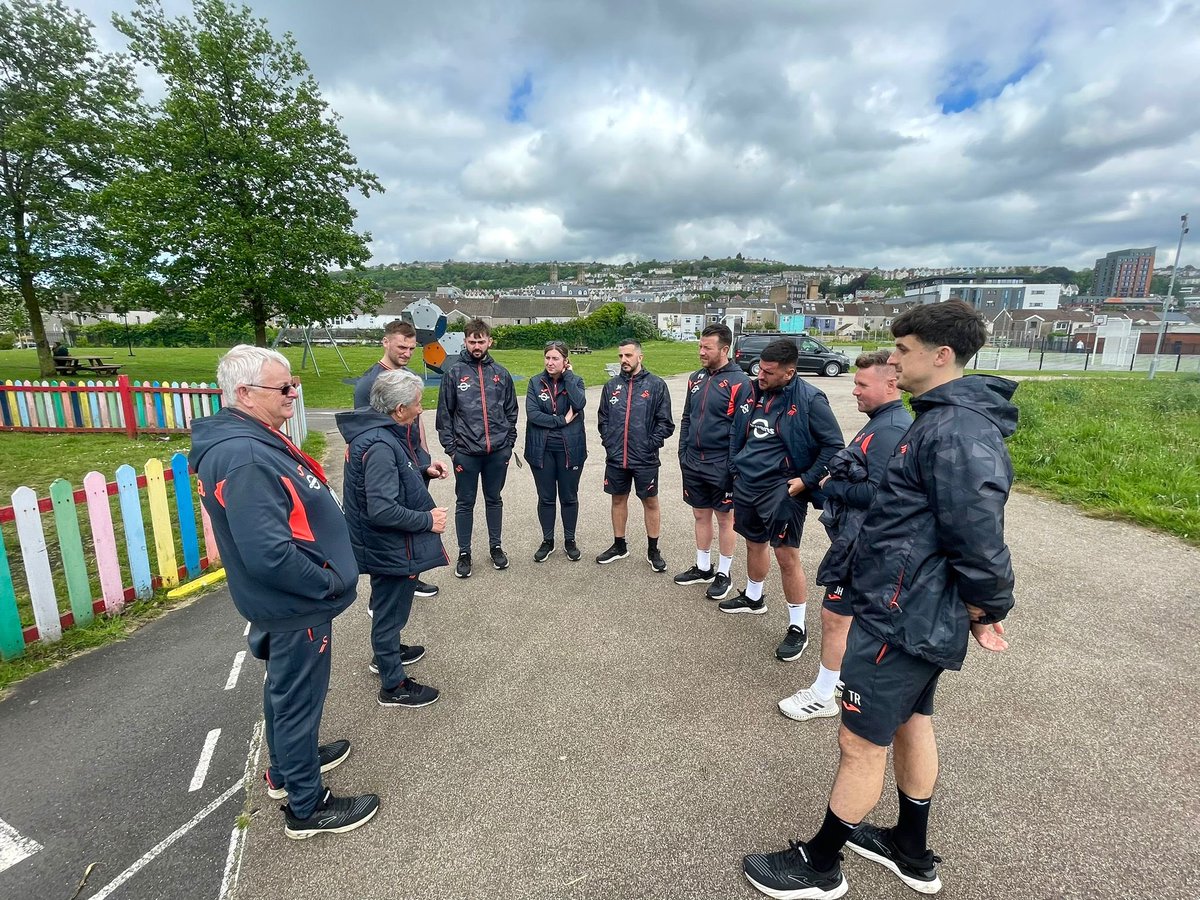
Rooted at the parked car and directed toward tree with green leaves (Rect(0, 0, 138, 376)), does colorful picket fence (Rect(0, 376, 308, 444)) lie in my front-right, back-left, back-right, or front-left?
front-left

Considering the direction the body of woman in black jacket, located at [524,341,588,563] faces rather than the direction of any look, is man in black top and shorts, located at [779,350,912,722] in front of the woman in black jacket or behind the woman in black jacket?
in front

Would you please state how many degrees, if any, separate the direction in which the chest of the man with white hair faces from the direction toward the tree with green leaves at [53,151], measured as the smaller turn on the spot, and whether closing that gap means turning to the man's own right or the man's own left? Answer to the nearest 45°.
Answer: approximately 90° to the man's own left

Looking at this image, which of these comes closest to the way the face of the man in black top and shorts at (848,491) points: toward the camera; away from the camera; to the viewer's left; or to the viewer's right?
to the viewer's left

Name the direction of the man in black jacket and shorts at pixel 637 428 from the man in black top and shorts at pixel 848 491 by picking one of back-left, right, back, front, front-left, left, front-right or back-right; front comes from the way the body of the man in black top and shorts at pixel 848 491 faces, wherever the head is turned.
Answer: front-right

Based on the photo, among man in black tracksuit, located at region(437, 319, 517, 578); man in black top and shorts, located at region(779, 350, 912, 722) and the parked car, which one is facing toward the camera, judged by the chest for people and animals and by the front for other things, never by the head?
man in black tracksuit, located at region(437, 319, 517, 578)

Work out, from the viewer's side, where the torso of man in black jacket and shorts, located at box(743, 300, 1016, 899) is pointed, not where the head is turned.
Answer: to the viewer's left

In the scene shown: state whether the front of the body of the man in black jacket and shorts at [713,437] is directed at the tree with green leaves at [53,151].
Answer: no

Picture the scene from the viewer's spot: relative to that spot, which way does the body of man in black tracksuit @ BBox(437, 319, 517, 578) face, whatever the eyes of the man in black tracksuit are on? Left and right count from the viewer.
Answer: facing the viewer

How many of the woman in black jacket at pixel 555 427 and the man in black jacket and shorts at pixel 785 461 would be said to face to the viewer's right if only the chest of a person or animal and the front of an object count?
0

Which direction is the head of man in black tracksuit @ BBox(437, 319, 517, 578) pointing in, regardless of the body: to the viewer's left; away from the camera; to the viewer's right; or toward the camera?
toward the camera

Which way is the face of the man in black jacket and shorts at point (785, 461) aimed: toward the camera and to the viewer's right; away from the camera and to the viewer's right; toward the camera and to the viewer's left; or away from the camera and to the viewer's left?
toward the camera and to the viewer's left

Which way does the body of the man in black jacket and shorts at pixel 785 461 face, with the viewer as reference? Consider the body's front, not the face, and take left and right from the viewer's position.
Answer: facing the viewer and to the left of the viewer

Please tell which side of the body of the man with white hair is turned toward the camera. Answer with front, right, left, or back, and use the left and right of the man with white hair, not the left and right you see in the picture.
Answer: right

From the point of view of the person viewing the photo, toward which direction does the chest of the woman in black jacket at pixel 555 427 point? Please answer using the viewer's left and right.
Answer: facing the viewer

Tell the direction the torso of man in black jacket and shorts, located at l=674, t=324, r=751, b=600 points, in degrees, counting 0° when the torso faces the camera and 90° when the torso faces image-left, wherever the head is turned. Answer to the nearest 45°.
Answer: approximately 45°

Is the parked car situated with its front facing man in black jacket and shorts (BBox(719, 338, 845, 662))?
no
